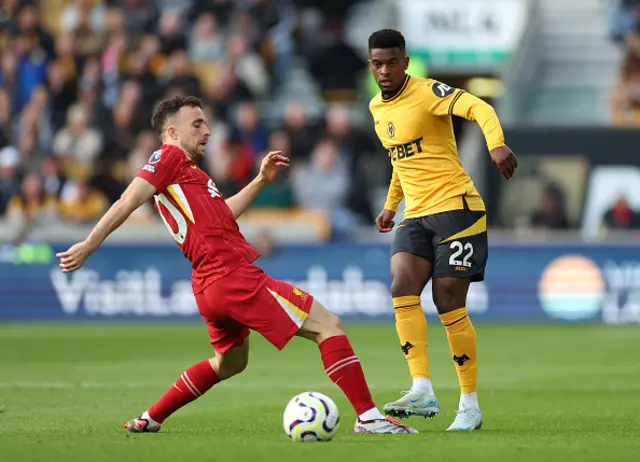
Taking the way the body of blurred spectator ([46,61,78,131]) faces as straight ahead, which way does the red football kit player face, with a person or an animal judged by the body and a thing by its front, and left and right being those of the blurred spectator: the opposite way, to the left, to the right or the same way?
to the left

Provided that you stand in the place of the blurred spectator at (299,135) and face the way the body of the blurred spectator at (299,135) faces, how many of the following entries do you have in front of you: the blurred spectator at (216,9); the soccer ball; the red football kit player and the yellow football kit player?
3

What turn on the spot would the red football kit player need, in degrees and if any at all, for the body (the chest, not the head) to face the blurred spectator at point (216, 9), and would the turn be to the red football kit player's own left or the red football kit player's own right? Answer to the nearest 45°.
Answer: approximately 90° to the red football kit player's own left

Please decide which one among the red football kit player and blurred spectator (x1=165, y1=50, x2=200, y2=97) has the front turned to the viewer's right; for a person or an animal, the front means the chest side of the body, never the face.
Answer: the red football kit player

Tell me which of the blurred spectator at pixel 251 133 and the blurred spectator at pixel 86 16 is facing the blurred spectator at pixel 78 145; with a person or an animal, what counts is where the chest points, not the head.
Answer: the blurred spectator at pixel 86 16

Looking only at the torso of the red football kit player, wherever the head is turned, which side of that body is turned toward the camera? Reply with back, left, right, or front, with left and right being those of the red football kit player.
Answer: right

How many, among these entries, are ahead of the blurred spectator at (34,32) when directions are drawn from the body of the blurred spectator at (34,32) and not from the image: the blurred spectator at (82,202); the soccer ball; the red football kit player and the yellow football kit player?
4

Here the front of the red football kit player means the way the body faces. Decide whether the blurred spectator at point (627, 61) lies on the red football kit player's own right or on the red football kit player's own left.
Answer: on the red football kit player's own left
